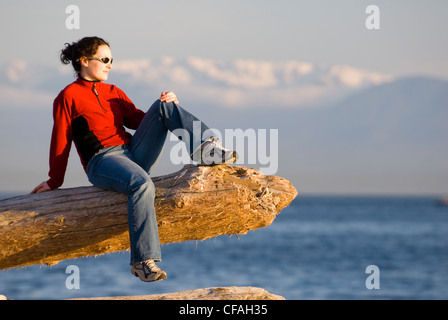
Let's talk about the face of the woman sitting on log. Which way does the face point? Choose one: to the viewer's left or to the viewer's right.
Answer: to the viewer's right

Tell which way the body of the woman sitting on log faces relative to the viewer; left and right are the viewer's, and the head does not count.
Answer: facing the viewer and to the right of the viewer
